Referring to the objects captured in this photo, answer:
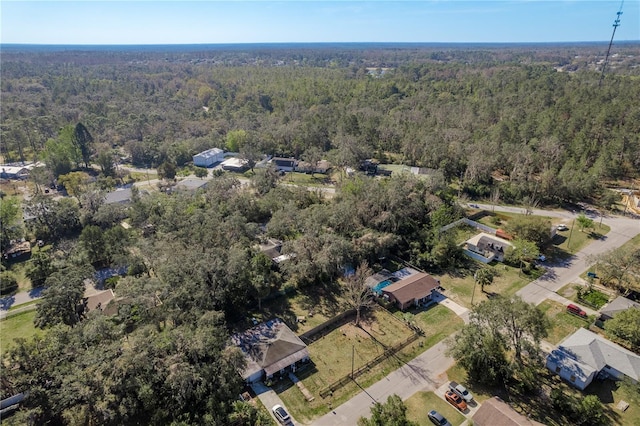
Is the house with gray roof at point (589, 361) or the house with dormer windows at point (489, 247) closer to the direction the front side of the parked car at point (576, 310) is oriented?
the house with gray roof

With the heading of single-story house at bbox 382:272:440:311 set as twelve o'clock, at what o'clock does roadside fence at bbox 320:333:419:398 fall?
The roadside fence is roughly at 2 o'clock from the single-story house.

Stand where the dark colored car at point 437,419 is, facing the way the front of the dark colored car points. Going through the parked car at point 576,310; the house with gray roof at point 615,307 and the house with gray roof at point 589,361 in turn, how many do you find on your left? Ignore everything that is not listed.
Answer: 3

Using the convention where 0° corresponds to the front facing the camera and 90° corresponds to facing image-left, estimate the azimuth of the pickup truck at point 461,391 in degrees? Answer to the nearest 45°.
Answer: approximately 315°

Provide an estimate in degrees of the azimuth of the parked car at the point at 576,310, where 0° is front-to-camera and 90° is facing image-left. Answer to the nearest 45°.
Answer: approximately 315°

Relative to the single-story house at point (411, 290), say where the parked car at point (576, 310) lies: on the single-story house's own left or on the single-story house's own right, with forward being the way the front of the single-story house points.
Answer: on the single-story house's own left

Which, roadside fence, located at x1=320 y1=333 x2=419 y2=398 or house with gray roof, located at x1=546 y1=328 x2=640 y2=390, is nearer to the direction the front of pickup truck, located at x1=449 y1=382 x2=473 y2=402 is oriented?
the house with gray roof

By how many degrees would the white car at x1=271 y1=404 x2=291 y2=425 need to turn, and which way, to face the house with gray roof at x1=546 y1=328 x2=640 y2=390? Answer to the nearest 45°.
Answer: approximately 135° to its right

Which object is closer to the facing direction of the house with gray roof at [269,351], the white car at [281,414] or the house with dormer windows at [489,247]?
the white car

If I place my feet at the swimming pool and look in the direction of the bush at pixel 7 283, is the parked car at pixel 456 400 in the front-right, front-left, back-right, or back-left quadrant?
back-left

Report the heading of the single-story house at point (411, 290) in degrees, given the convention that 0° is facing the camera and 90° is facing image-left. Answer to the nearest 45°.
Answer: approximately 315°

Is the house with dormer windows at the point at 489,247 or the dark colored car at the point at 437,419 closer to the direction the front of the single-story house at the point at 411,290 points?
the dark colored car
